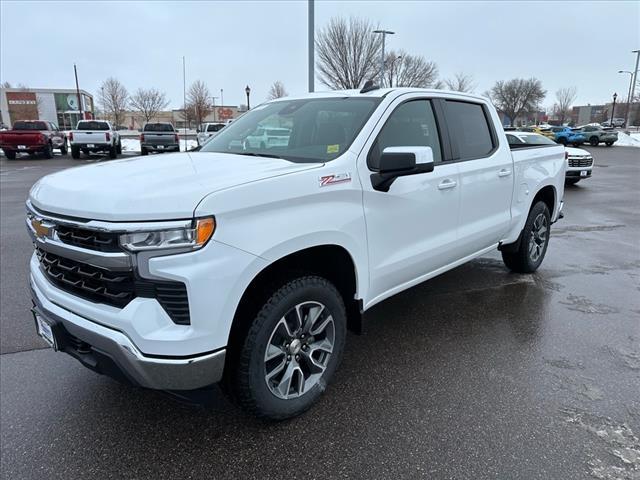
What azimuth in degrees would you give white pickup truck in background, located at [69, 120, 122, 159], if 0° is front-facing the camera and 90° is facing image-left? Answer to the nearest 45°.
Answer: approximately 180°

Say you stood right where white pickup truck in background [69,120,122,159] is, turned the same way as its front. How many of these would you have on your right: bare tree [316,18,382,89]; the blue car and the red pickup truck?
2

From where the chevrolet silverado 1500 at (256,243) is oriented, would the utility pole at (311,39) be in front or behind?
behind

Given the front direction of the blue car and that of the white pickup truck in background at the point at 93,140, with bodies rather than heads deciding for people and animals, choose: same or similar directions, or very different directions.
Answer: very different directions

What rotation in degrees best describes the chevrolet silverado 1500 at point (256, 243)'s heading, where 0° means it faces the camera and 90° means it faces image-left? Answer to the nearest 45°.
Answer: approximately 45°

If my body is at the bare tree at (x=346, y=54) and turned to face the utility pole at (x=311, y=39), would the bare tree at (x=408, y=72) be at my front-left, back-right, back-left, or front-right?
back-left

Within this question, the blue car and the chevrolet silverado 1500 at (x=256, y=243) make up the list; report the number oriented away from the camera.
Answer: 0

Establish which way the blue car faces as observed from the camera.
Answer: facing the viewer and to the right of the viewer

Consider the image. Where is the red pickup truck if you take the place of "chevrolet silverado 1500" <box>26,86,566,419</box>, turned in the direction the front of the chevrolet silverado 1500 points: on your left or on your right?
on your right

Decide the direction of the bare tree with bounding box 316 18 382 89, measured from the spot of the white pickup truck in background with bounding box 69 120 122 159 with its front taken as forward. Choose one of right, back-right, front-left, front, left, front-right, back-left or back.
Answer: right

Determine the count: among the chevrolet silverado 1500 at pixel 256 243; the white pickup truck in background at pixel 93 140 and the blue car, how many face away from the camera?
1

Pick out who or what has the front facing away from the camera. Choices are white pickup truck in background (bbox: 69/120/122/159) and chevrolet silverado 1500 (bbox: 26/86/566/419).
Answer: the white pickup truck in background

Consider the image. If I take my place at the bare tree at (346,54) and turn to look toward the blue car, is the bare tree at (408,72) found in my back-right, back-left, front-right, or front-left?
front-left

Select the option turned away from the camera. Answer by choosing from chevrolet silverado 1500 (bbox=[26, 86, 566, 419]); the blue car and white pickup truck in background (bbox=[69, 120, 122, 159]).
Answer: the white pickup truck in background
